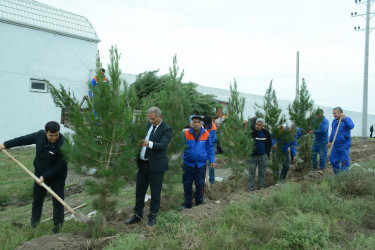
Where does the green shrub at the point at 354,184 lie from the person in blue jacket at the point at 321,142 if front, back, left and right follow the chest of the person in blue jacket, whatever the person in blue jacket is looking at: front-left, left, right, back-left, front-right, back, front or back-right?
left

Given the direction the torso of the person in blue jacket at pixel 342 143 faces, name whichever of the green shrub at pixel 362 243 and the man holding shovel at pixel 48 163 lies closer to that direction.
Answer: the man holding shovel

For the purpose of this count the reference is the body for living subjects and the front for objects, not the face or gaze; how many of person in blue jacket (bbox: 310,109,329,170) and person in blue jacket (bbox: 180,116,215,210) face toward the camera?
1

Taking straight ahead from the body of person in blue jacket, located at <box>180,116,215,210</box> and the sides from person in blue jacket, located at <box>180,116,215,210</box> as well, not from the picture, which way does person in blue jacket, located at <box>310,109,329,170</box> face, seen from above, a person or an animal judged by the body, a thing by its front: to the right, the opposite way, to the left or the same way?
to the right

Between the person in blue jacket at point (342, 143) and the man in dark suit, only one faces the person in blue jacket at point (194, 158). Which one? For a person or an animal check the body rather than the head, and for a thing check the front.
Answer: the person in blue jacket at point (342, 143)

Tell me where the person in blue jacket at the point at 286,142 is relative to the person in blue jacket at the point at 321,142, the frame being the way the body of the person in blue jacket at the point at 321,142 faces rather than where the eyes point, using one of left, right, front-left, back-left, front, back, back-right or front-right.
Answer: front-left

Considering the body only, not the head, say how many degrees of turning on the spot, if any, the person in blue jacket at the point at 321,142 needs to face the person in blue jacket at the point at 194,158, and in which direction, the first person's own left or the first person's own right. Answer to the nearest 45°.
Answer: approximately 45° to the first person's own left

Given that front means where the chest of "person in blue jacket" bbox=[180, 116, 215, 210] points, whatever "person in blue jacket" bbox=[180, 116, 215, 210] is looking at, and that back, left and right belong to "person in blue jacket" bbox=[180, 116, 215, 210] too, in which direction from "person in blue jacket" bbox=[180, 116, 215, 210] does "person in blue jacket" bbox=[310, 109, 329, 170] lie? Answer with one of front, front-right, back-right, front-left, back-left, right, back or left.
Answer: back-left

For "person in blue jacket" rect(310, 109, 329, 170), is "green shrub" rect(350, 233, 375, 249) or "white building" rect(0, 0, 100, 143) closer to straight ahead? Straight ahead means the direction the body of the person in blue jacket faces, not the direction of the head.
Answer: the white building

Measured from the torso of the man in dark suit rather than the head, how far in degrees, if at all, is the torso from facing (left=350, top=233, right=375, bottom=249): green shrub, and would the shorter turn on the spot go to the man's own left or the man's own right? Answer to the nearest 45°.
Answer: approximately 90° to the man's own left

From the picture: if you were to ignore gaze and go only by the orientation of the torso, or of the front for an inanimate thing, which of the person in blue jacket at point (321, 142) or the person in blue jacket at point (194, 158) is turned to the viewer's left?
the person in blue jacket at point (321, 142)

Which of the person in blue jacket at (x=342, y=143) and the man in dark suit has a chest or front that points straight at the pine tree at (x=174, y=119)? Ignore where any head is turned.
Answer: the person in blue jacket

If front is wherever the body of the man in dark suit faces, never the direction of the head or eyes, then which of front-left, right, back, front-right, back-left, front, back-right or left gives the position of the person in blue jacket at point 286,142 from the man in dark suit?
back

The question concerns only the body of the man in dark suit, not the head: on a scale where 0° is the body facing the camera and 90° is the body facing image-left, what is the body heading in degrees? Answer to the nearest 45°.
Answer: approximately 45°

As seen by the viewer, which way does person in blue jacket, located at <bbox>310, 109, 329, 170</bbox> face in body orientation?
to the viewer's left
